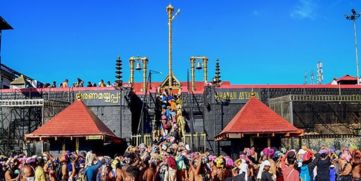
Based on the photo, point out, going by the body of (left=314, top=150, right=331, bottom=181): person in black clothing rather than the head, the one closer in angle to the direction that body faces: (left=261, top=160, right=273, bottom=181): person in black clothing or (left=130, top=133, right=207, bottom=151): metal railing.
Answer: the metal railing

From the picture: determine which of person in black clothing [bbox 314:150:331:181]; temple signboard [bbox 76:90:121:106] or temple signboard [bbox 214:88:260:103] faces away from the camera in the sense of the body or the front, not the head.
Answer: the person in black clothing

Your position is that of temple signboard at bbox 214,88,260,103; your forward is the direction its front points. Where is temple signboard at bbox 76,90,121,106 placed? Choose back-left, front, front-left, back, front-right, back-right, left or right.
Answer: right

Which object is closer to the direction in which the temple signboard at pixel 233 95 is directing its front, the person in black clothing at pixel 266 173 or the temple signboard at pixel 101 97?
the person in black clothing

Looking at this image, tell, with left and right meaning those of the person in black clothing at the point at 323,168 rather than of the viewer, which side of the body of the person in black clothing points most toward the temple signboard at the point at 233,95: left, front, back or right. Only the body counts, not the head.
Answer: front

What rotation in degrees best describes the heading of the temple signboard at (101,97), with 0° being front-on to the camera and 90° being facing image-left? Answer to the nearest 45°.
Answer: approximately 0°

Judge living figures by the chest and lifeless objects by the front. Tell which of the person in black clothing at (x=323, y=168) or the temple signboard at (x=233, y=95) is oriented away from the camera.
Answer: the person in black clothing

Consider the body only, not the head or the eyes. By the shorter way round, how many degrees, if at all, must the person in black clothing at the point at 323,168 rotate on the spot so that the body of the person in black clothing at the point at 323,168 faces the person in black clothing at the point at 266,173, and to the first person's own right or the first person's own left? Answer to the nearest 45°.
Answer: approximately 135° to the first person's own left

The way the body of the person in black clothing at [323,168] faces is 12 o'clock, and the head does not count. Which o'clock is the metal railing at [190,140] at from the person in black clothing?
The metal railing is roughly at 11 o'clock from the person in black clothing.

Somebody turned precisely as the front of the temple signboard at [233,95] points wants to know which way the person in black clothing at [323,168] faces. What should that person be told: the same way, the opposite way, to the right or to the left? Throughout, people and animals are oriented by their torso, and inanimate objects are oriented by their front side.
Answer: the opposite way

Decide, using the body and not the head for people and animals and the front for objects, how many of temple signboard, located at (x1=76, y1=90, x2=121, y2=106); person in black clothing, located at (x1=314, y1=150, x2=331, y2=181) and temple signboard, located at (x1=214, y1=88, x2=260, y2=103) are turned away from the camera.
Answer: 1

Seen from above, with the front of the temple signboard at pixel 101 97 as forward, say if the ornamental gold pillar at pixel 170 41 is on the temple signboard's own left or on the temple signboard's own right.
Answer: on the temple signboard's own left

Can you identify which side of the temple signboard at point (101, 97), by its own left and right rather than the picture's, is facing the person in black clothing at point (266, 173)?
front

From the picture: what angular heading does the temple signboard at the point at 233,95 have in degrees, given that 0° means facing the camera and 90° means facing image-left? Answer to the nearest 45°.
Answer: approximately 0°

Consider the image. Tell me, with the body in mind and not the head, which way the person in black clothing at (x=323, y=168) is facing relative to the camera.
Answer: away from the camera

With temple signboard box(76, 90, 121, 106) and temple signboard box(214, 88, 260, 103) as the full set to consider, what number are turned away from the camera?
0

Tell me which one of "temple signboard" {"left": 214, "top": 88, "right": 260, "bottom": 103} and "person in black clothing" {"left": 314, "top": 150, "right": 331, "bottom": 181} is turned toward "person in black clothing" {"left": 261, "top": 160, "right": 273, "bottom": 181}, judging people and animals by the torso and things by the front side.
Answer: the temple signboard

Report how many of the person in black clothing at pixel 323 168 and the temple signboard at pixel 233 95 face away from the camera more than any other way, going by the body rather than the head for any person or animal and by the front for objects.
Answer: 1
